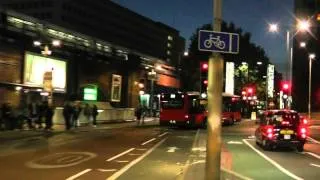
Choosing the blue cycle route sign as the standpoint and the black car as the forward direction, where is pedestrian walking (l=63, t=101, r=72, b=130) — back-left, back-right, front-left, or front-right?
front-left

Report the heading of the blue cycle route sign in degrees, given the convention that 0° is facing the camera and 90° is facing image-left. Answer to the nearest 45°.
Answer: approximately 0°

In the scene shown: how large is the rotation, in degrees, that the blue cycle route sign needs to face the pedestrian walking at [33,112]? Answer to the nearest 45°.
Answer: approximately 135° to its right

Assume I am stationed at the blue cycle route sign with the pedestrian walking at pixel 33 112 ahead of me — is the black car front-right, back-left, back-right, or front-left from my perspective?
front-right

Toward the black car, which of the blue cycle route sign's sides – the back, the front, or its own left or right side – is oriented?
back

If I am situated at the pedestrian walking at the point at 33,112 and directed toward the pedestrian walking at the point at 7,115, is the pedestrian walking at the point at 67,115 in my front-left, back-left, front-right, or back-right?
back-left

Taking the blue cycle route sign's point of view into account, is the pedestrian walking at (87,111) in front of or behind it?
behind

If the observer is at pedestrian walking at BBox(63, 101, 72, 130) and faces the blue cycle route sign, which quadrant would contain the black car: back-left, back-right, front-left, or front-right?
front-left
